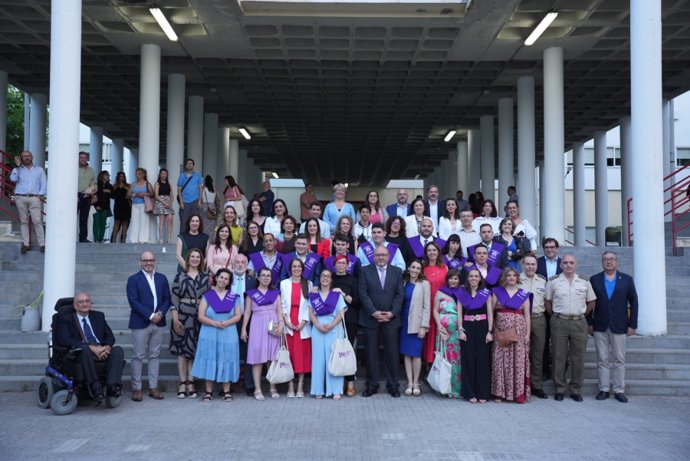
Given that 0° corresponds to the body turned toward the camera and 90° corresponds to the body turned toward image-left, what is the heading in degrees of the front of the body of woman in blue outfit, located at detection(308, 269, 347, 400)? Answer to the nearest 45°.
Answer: approximately 0°

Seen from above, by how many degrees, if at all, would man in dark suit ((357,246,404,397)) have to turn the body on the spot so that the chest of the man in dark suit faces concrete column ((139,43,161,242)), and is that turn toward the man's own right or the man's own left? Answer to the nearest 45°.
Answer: approximately 135° to the man's own right

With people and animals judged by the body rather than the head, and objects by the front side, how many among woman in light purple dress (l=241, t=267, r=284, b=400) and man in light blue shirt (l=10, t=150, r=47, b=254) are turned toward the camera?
2

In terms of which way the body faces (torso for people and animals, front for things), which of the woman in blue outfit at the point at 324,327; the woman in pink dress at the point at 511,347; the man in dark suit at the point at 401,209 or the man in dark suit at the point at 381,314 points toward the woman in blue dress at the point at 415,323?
the man in dark suit at the point at 401,209

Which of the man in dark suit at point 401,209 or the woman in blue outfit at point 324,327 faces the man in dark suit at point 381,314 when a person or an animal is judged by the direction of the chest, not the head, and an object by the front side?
the man in dark suit at point 401,209

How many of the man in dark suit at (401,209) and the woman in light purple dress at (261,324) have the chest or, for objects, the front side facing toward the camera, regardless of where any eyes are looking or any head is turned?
2

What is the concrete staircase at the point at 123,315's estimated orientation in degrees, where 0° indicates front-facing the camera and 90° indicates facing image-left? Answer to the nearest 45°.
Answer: approximately 0°

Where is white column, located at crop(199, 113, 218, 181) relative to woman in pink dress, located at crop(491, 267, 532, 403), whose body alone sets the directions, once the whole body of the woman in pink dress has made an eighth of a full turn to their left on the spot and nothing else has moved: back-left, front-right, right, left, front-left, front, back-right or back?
back

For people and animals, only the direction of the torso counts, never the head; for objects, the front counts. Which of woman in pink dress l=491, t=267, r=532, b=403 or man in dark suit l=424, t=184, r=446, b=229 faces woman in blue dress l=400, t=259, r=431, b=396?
the man in dark suit

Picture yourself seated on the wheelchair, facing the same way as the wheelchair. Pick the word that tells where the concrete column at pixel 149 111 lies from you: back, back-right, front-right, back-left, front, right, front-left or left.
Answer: back-left

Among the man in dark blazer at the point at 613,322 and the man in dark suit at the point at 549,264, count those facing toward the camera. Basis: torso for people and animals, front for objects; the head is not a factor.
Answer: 2
